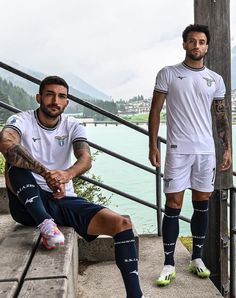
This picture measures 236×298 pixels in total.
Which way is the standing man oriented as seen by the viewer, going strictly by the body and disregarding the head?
toward the camera

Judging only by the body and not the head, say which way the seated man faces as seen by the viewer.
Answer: toward the camera

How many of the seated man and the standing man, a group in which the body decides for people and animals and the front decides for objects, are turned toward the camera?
2

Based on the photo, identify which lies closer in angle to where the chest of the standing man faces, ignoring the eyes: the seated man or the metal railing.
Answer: the seated man

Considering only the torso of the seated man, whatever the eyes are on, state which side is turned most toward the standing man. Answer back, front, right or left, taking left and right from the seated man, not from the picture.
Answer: left
